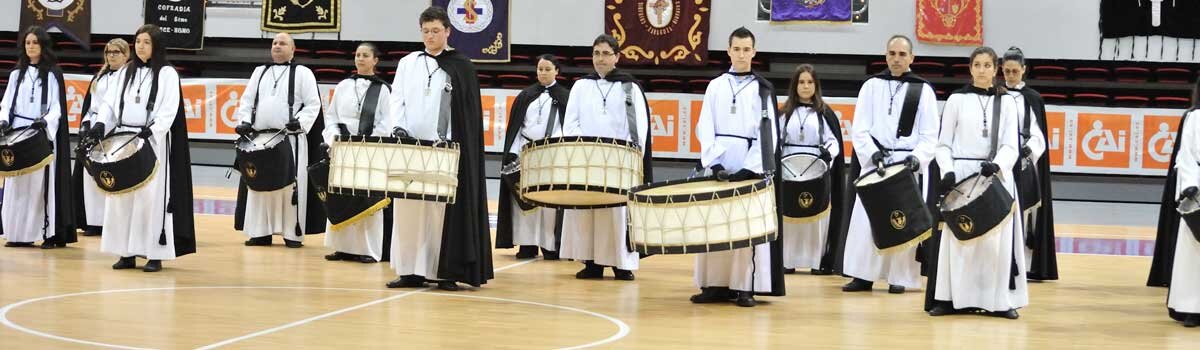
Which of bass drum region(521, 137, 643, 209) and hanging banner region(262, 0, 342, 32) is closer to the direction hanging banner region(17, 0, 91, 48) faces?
the bass drum

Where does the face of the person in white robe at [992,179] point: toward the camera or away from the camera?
toward the camera

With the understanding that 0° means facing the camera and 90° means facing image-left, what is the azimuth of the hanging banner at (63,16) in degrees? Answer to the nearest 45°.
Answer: approximately 0°

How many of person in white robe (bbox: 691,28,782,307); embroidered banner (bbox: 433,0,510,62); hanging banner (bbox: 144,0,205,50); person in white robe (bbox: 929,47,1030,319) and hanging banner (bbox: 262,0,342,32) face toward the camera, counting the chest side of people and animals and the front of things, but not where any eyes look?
5

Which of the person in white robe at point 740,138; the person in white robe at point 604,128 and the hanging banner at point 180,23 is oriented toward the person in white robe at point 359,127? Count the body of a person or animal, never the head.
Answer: the hanging banner

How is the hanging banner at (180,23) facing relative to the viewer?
toward the camera

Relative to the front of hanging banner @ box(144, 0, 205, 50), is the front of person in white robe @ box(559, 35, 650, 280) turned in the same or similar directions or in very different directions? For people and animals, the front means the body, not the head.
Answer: same or similar directions

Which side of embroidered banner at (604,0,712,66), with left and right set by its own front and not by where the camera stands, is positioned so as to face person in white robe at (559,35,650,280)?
front

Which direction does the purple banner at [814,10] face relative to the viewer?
toward the camera

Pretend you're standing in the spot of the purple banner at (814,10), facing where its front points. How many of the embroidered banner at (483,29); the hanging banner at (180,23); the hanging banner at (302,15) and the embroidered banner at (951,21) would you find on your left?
1

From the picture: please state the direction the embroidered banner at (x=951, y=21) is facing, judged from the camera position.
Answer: facing the viewer

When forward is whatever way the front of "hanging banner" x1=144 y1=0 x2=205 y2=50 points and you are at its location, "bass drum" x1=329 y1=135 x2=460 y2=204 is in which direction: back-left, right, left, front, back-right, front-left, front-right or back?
front

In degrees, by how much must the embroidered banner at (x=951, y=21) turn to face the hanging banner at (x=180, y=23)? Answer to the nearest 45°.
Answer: approximately 90° to its right

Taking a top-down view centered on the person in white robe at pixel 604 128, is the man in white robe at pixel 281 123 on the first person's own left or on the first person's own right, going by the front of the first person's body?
on the first person's own right

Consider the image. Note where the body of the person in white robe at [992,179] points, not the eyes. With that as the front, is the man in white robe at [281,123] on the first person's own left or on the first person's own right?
on the first person's own right

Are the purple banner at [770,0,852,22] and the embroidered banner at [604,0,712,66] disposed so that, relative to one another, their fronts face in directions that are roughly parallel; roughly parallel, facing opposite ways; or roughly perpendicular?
roughly parallel

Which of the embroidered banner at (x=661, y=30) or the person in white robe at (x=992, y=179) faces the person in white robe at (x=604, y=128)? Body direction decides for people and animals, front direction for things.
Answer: the embroidered banner

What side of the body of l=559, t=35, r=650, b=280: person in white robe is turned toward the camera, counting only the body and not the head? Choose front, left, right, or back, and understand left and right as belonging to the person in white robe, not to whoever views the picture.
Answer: front

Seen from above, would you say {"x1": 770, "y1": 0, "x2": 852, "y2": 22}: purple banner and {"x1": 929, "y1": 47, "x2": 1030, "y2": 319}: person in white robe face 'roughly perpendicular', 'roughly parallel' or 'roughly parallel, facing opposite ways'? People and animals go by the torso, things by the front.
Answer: roughly parallel
